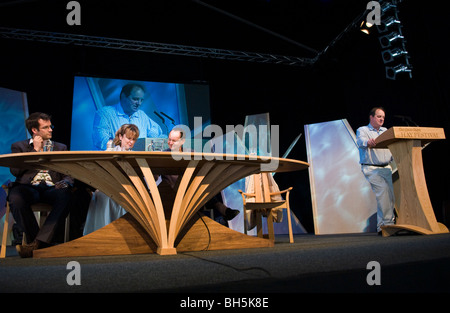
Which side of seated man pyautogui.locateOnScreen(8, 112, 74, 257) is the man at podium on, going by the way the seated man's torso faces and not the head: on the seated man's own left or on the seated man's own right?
on the seated man's own left

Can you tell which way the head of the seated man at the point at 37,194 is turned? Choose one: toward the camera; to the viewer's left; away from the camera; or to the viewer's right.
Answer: to the viewer's right

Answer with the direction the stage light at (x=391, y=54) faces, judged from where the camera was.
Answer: facing the viewer and to the left of the viewer

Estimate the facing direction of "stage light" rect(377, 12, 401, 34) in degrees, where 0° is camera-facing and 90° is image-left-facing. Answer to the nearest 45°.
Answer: approximately 45°

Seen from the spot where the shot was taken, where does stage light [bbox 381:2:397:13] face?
facing to the left of the viewer

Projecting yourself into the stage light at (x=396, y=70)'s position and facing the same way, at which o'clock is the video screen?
The video screen is roughly at 1 o'clock from the stage light.

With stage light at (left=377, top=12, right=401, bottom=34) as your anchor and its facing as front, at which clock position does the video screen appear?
The video screen is roughly at 1 o'clock from the stage light.

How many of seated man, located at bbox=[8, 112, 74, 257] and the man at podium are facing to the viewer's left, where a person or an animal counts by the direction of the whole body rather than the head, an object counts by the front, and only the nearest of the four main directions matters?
0

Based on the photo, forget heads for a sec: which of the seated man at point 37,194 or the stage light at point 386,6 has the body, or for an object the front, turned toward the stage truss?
the stage light

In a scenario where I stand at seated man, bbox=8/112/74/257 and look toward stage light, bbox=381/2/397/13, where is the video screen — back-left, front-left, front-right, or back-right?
front-left

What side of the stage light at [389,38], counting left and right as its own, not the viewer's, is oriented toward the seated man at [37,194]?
front

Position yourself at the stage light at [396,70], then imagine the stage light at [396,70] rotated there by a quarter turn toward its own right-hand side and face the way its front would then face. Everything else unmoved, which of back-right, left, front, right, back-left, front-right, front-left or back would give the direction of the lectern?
back-left

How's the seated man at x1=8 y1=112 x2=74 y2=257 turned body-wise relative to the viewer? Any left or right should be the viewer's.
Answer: facing the viewer
